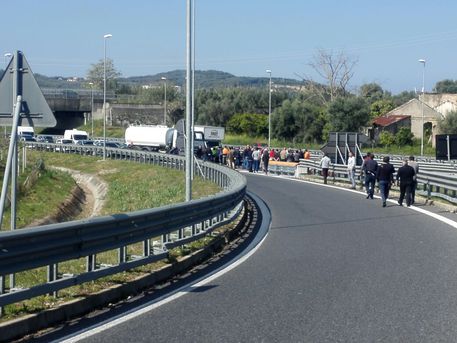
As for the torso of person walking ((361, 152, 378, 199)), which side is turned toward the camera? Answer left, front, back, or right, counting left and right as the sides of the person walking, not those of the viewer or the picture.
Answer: back

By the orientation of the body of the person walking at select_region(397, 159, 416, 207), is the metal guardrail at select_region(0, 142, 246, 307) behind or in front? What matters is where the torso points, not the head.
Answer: behind

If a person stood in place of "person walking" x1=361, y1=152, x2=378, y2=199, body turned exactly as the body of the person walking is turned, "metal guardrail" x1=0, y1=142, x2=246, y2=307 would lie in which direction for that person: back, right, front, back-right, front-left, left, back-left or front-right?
back

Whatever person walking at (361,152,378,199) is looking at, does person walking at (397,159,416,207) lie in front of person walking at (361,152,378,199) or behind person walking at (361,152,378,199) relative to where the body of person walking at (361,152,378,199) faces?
behind

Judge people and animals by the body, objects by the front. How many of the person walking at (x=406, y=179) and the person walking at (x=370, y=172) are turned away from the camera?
2

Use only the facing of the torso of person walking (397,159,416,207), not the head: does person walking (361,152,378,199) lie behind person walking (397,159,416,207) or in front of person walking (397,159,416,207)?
in front

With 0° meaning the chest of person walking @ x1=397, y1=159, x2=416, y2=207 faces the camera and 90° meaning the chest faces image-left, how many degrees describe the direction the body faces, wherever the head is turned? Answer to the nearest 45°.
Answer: approximately 180°

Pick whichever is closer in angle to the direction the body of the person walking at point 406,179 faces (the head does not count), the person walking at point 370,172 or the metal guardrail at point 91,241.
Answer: the person walking
